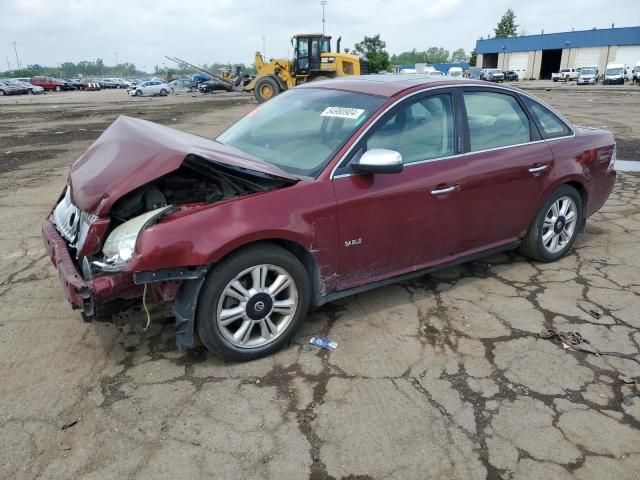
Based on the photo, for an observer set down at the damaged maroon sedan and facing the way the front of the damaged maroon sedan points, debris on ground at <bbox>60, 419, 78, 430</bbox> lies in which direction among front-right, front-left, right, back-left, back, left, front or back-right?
front

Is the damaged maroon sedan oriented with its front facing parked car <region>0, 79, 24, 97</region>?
no

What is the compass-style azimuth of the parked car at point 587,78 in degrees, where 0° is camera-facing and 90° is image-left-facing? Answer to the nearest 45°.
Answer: approximately 0°

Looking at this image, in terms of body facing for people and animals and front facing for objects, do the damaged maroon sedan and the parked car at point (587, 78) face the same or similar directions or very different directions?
same or similar directions

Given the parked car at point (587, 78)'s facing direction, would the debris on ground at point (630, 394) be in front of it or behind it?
in front

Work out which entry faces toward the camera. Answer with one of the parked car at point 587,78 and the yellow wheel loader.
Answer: the parked car

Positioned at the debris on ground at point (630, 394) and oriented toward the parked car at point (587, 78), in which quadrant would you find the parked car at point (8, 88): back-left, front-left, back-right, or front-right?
front-left

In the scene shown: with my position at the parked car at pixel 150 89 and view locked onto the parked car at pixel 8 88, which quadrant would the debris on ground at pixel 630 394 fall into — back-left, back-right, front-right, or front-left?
back-left

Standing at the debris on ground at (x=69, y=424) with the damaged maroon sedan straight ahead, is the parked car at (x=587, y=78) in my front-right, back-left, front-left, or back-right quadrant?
front-left

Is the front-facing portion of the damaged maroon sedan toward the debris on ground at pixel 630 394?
no

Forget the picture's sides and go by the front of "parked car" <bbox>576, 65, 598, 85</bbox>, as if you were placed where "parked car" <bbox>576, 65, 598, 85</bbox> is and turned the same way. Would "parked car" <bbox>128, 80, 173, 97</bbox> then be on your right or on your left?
on your right

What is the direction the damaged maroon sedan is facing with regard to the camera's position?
facing the viewer and to the left of the viewer

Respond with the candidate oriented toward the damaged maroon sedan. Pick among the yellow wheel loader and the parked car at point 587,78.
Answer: the parked car
